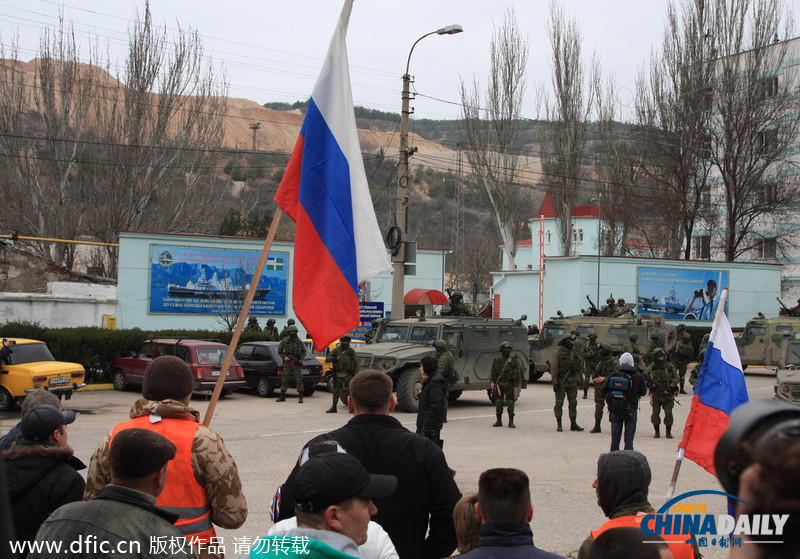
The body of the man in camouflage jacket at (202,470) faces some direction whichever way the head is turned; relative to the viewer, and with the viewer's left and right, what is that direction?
facing away from the viewer

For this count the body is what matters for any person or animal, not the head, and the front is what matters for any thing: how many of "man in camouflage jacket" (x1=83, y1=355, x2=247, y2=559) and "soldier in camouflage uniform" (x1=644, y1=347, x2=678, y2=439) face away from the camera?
1

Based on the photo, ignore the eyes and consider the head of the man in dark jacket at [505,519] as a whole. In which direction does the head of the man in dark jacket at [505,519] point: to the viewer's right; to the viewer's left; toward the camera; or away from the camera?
away from the camera

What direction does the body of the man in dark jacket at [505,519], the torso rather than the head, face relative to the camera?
away from the camera

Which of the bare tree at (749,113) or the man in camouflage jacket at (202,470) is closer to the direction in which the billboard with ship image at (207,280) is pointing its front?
the man in camouflage jacket

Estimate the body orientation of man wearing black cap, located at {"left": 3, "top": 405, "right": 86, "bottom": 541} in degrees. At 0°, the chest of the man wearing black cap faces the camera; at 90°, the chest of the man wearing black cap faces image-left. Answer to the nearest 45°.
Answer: approximately 225°

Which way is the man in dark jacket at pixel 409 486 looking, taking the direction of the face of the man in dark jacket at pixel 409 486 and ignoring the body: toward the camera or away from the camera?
away from the camera

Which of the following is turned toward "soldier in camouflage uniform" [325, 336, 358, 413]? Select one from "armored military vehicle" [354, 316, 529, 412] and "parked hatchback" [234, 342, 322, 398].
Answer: the armored military vehicle

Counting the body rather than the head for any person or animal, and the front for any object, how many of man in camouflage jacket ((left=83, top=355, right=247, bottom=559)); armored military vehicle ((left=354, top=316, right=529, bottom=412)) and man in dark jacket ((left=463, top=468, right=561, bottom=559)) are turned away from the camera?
2
